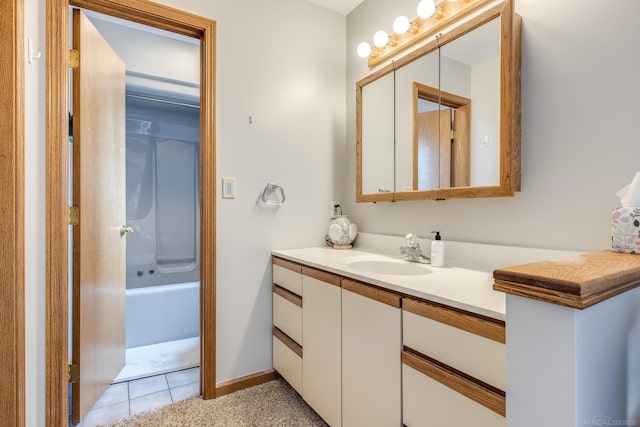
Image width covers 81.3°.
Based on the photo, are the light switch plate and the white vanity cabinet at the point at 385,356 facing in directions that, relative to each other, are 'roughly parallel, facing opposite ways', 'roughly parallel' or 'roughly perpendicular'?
roughly perpendicular

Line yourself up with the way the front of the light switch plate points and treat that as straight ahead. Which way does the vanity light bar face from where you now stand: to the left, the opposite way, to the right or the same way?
to the right

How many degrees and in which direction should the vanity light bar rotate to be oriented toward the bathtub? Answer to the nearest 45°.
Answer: approximately 45° to its right

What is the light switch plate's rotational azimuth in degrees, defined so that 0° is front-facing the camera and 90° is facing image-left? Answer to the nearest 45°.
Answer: approximately 0°

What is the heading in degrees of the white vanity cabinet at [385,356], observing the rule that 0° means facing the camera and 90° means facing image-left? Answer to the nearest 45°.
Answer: approximately 45°

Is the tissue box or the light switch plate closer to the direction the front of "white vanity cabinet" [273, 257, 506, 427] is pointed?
the light switch plate
